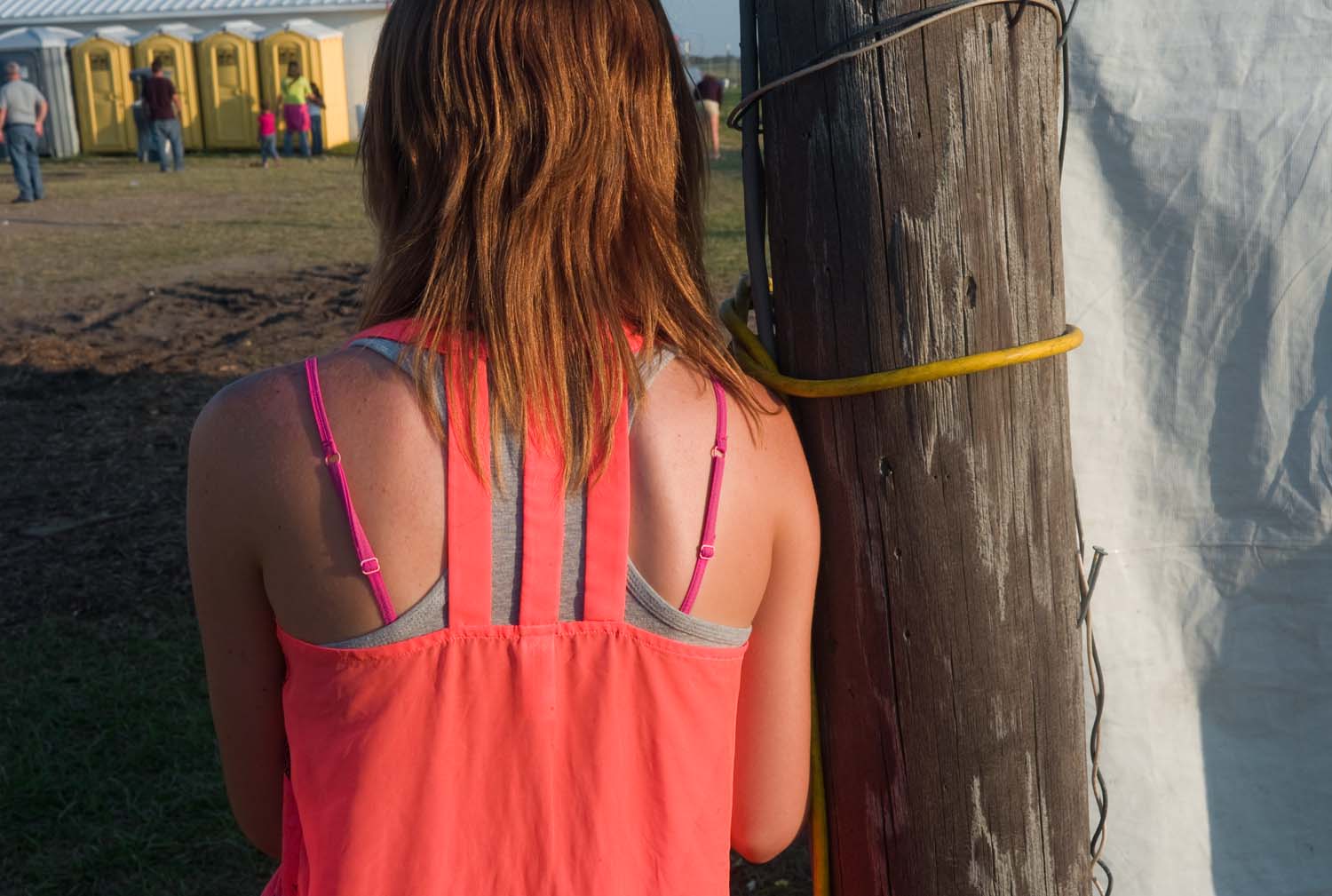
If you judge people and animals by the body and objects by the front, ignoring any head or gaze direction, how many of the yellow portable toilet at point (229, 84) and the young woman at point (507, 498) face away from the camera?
1

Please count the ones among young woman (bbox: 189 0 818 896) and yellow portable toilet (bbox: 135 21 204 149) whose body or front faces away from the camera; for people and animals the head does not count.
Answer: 1

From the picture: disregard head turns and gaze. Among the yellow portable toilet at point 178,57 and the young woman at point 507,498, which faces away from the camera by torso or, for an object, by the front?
the young woman

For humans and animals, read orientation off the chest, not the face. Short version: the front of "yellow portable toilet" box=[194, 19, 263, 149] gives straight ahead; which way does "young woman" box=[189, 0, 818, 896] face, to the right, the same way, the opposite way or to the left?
the opposite way

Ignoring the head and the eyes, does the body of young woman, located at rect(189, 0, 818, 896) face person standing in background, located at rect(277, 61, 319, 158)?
yes

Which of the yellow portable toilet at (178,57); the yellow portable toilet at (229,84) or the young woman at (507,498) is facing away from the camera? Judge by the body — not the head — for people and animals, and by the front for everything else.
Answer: the young woman

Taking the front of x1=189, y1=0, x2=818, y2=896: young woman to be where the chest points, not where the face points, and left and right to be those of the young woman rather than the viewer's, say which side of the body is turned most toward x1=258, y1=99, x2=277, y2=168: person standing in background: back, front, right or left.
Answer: front

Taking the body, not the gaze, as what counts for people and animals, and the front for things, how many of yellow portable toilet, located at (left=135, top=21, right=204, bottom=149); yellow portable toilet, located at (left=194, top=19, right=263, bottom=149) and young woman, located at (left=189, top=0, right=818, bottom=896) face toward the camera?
2

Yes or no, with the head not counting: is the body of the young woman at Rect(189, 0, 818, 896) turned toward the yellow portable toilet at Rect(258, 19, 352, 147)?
yes

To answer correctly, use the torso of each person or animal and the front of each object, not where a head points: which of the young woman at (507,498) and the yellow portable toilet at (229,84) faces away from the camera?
the young woman

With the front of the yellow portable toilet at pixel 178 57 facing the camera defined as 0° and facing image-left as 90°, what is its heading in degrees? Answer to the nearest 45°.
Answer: approximately 0°

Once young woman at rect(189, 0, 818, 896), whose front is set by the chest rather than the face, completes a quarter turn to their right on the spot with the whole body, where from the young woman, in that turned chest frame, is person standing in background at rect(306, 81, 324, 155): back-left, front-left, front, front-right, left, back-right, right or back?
left

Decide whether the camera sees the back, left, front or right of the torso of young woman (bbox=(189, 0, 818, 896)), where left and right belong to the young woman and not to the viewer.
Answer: back

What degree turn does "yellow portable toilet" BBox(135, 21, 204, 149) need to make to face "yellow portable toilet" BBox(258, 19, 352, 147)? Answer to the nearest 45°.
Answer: approximately 45° to its left

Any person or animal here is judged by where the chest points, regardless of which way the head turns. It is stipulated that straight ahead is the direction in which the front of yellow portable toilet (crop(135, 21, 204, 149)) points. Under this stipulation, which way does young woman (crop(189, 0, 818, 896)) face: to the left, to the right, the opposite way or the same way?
the opposite way

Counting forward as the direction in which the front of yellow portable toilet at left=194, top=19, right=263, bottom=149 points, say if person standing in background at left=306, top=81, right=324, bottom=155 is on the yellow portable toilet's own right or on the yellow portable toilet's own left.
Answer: on the yellow portable toilet's own left
